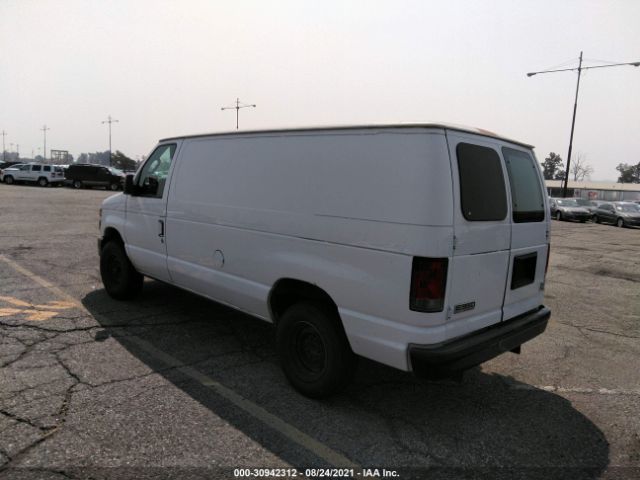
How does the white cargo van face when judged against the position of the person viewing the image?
facing away from the viewer and to the left of the viewer

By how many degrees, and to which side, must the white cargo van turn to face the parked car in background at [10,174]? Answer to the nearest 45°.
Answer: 0° — it already faces it

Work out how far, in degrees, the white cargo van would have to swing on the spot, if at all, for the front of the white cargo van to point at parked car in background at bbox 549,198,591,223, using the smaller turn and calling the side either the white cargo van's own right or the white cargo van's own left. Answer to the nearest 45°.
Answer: approximately 90° to the white cargo van's own right

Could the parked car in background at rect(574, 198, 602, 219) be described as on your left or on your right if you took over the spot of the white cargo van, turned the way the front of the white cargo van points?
on your right

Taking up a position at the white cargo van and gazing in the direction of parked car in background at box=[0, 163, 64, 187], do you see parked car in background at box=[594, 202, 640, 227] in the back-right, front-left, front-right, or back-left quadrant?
front-right

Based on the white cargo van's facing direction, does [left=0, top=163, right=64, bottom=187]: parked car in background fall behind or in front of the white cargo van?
in front

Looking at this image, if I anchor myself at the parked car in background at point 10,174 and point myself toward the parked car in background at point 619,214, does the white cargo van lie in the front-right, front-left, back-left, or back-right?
front-right

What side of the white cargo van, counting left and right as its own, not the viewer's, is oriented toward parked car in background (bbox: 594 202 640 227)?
right
